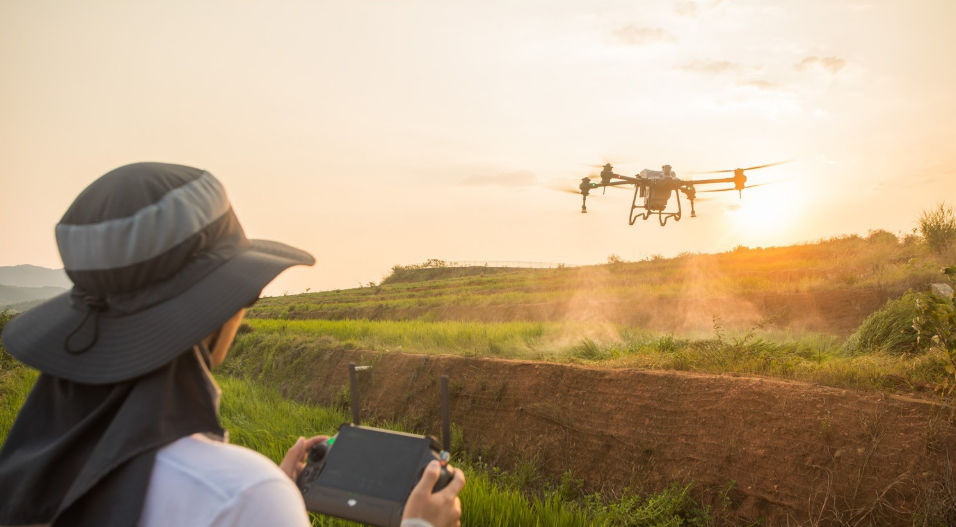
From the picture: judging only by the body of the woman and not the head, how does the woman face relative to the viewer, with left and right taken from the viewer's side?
facing away from the viewer and to the right of the viewer

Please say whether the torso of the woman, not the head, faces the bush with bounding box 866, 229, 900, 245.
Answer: yes

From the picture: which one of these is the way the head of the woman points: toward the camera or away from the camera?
away from the camera

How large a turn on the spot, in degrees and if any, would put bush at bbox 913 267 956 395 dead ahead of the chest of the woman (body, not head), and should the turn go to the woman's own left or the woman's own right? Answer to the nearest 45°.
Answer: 0° — they already face it

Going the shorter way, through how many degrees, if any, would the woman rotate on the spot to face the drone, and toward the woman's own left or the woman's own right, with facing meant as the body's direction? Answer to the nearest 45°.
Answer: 0° — they already face it

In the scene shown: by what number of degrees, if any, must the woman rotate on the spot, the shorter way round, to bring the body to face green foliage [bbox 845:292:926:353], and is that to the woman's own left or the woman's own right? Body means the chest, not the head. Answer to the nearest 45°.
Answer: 0° — they already face it
